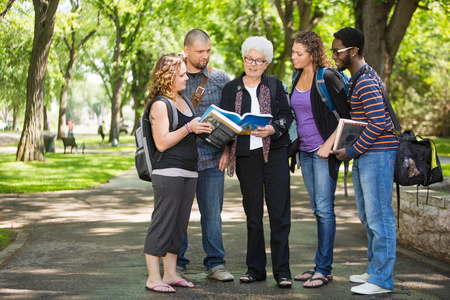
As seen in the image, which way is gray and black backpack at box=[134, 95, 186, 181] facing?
to the viewer's left

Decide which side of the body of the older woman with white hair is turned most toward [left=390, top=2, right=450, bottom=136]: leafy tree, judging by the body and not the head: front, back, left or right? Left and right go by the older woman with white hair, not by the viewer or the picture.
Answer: back

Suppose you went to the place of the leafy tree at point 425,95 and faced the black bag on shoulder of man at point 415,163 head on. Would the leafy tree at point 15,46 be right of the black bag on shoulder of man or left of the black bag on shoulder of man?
right

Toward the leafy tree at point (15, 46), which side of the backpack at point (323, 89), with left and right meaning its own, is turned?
left

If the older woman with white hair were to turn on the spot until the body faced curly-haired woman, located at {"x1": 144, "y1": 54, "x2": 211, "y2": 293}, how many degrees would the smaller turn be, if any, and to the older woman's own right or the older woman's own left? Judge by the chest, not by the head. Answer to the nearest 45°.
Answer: approximately 90° to the older woman's own right

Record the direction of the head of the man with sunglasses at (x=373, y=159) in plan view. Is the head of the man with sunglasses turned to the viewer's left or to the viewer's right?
to the viewer's left

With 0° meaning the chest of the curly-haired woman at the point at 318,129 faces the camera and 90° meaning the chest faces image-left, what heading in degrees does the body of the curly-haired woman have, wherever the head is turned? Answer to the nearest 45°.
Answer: approximately 45°

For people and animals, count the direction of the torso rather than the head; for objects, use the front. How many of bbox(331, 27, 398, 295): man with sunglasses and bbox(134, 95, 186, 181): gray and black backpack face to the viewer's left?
2

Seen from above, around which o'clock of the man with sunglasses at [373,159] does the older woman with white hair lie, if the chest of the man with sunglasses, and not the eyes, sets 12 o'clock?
The older woman with white hair is roughly at 12 o'clock from the man with sunglasses.

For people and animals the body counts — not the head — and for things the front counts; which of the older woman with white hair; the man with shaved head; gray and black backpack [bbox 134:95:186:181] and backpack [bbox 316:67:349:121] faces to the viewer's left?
the gray and black backpack

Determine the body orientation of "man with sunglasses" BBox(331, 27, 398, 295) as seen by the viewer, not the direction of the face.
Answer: to the viewer's left

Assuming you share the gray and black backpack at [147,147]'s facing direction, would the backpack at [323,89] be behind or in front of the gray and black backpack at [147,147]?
behind
